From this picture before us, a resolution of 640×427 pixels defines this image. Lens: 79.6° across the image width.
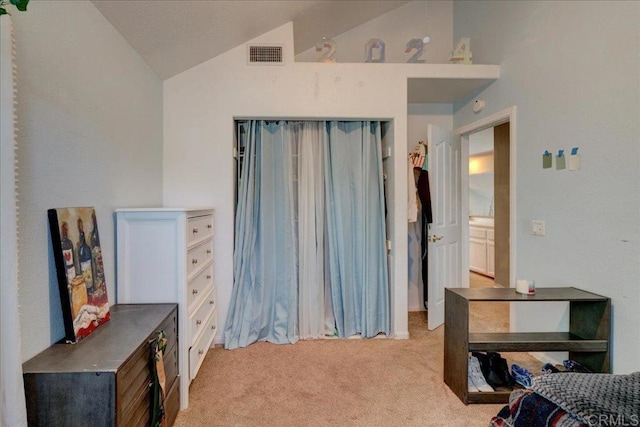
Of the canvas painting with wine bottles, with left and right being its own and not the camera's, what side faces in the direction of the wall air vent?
left

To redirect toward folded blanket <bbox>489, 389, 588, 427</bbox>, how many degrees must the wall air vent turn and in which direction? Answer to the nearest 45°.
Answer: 0° — it already faces it

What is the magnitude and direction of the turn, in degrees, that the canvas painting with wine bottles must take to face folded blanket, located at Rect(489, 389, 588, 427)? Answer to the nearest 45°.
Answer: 0° — it already faces it

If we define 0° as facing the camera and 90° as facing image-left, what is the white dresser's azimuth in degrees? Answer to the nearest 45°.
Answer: approximately 270°

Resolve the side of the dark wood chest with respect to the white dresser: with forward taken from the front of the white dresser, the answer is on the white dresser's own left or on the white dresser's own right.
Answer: on the white dresser's own right

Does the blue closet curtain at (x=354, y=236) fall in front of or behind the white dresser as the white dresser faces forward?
in front

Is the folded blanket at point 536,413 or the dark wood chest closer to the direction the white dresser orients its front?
the folded blanket

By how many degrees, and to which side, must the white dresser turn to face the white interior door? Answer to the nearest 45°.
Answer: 0° — it already faces it

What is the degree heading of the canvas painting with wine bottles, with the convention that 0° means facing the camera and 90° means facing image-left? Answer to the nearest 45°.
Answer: approximately 315°

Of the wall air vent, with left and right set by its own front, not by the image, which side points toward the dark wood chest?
front
